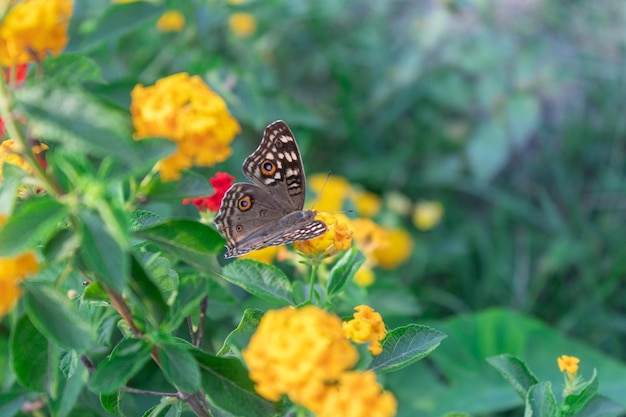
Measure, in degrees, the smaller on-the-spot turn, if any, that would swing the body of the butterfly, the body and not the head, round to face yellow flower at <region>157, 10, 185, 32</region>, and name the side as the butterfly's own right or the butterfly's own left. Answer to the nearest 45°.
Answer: approximately 90° to the butterfly's own left

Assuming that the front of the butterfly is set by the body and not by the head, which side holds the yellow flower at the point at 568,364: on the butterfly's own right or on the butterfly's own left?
on the butterfly's own right

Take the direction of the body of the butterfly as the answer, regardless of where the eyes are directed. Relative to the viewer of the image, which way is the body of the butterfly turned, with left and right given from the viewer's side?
facing to the right of the viewer

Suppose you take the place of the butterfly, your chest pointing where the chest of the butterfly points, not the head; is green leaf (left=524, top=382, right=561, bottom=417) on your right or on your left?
on your right

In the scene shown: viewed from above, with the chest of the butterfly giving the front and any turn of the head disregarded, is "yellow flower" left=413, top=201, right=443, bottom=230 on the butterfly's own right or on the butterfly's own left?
on the butterfly's own left

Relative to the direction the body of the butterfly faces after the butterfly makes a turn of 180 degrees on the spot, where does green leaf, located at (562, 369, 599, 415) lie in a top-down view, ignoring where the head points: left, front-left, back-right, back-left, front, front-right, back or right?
back-left
